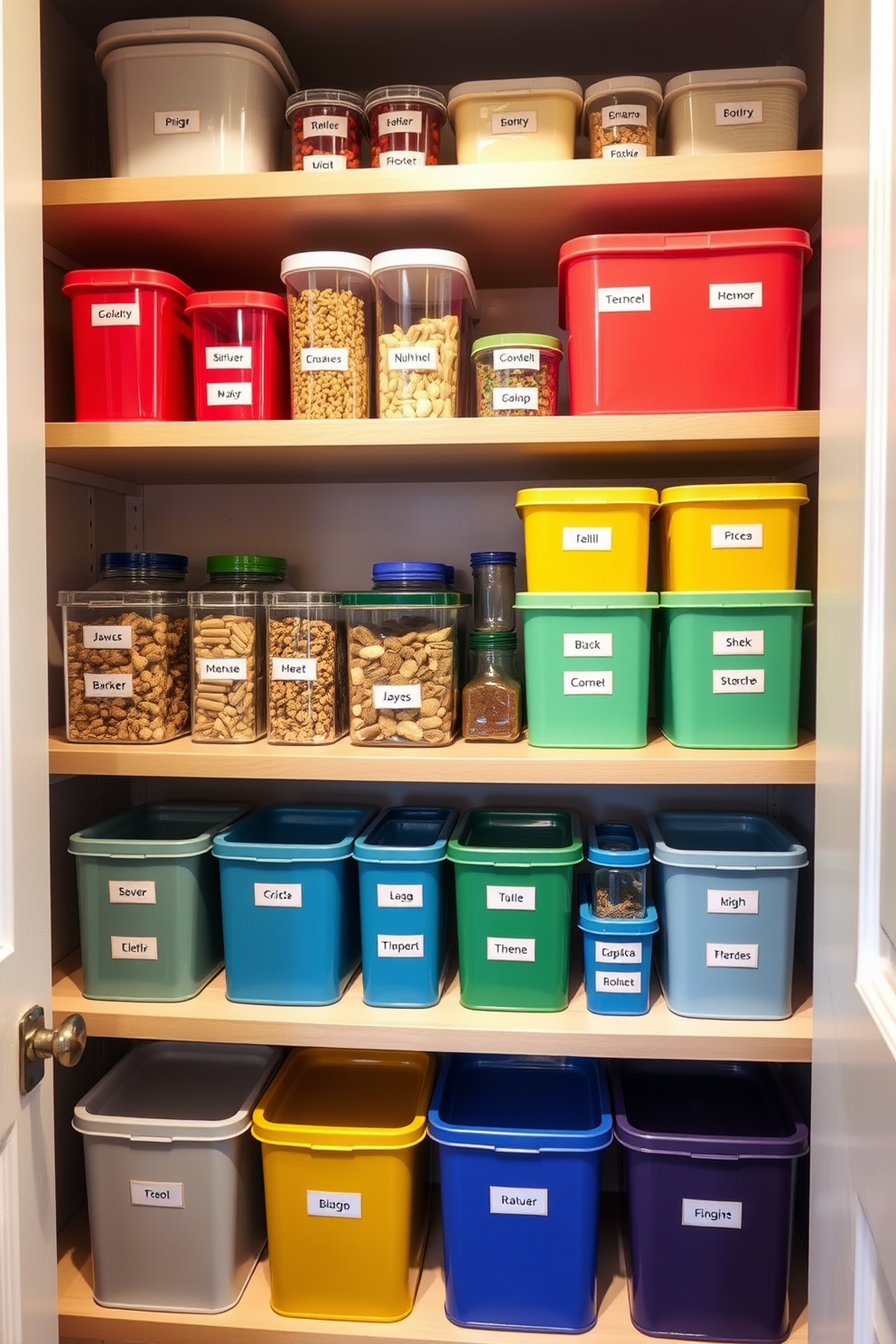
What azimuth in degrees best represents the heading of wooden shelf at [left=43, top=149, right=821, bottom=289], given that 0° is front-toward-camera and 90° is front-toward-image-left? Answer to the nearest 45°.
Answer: approximately 0°

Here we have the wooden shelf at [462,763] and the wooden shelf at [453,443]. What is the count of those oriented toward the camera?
2

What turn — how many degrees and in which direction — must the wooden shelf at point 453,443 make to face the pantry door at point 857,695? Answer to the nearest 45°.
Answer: approximately 45° to its left

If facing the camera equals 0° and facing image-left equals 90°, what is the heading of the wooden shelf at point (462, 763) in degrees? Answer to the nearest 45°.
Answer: approximately 0°

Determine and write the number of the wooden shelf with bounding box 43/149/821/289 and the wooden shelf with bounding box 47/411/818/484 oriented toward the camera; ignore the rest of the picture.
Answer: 2
